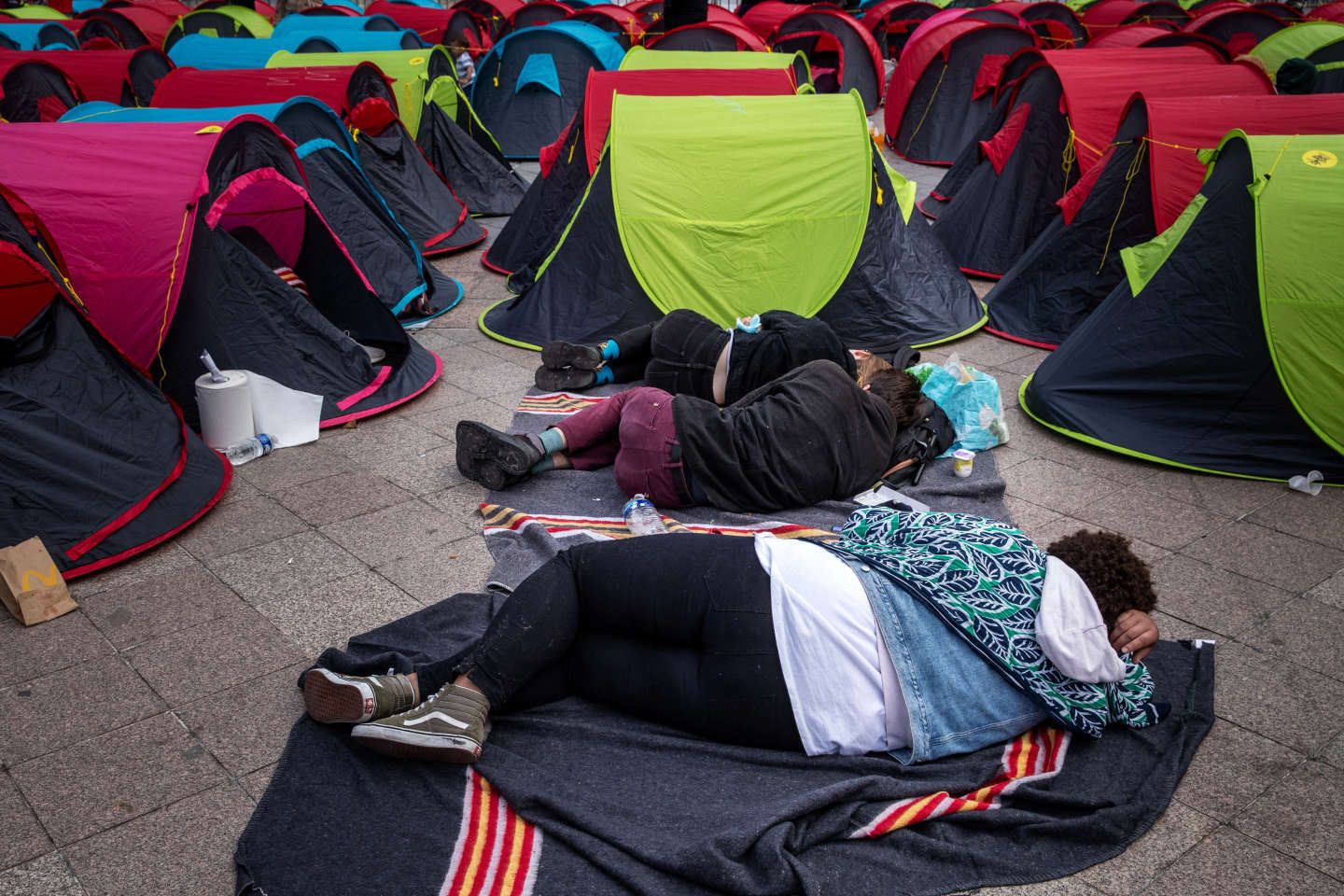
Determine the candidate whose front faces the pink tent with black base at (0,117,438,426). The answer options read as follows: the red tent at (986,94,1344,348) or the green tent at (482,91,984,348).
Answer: the red tent

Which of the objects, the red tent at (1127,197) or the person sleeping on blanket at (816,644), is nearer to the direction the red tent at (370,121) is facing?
the red tent

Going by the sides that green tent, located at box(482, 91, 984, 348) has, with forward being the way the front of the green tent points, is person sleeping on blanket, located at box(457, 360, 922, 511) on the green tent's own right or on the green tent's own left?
on the green tent's own right

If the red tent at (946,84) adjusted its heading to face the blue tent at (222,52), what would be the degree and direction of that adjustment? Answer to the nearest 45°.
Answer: approximately 135° to its right

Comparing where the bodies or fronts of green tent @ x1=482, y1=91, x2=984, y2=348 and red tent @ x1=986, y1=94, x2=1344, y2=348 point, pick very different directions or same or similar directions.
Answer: very different directions
